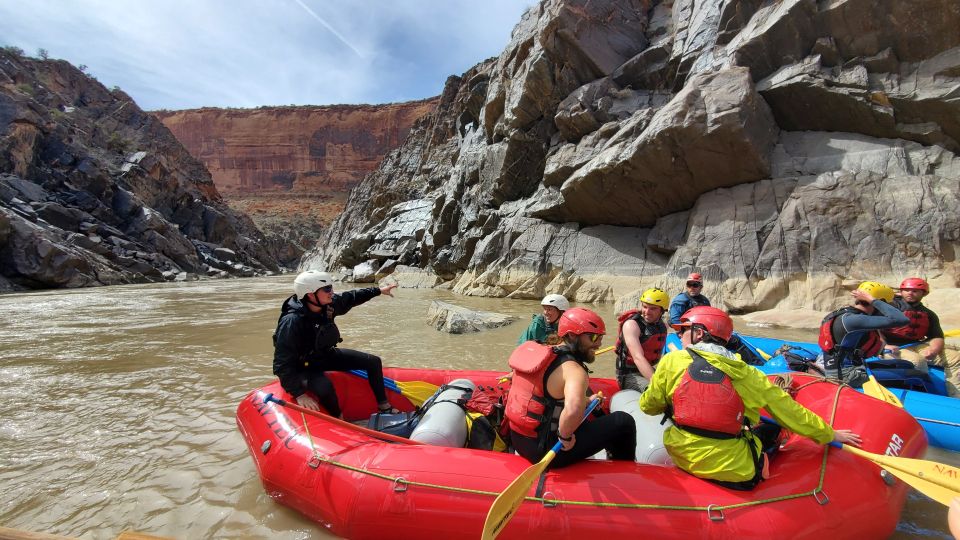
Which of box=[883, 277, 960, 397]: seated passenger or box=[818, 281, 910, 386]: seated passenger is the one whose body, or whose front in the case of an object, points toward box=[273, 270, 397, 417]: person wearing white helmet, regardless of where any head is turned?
box=[883, 277, 960, 397]: seated passenger

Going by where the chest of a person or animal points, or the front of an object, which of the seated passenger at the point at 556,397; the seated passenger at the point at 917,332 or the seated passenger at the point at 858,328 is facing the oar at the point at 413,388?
the seated passenger at the point at 917,332

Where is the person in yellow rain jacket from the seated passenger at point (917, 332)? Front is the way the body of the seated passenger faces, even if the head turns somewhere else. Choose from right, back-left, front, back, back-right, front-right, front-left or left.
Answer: front-left

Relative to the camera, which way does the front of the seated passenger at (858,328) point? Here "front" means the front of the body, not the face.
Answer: to the viewer's right

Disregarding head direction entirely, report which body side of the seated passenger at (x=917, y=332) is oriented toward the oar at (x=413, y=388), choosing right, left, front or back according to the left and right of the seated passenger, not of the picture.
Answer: front

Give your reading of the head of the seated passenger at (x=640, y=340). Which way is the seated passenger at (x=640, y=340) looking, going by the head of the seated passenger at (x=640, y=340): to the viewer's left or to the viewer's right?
to the viewer's left
